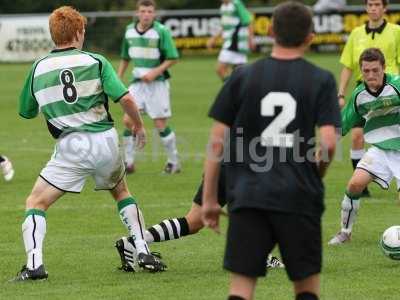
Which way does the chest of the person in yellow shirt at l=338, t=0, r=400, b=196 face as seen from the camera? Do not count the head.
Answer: toward the camera

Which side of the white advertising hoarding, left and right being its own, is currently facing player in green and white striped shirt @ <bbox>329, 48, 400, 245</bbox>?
front

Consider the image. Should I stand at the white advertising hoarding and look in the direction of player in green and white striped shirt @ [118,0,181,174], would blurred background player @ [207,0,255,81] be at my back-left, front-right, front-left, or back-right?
front-left

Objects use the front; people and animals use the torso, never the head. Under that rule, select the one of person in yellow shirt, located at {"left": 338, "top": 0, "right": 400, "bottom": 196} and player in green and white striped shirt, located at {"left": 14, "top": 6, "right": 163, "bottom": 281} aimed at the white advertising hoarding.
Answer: the player in green and white striped shirt

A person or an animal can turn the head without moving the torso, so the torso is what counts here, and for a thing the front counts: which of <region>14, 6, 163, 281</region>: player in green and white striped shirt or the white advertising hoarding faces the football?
the white advertising hoarding

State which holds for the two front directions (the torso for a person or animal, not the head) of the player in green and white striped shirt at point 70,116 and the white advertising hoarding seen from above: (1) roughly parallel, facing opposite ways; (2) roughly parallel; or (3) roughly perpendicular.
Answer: roughly parallel, facing opposite ways

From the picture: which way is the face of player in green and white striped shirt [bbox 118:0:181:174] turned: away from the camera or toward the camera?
toward the camera

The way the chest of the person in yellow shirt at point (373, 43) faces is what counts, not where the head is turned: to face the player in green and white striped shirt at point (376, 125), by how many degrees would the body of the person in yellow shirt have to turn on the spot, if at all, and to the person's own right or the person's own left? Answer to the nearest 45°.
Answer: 0° — they already face them

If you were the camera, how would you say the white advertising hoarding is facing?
facing the viewer

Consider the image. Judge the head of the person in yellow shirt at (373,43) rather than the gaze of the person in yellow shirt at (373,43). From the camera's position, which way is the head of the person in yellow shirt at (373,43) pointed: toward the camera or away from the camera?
toward the camera

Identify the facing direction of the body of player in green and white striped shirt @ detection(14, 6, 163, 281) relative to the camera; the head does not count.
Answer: away from the camera

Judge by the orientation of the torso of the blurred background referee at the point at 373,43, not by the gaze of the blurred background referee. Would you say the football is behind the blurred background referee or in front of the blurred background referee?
in front

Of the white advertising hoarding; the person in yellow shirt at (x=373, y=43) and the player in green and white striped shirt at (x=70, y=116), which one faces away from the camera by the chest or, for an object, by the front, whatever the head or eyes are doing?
the player in green and white striped shirt

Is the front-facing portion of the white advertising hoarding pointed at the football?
yes

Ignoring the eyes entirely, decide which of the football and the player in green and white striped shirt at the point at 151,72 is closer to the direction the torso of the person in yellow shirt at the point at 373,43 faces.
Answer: the football

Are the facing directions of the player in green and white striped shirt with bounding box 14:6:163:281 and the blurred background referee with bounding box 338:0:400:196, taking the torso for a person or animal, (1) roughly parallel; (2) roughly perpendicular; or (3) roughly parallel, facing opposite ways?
roughly parallel, facing opposite ways

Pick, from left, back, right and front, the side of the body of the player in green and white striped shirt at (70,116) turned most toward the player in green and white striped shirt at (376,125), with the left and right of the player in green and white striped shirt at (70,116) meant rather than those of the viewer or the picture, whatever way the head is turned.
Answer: right

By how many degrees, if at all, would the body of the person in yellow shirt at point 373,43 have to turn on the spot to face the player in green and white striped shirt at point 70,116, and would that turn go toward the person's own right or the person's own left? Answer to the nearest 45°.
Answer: approximately 45° to the person's own right
